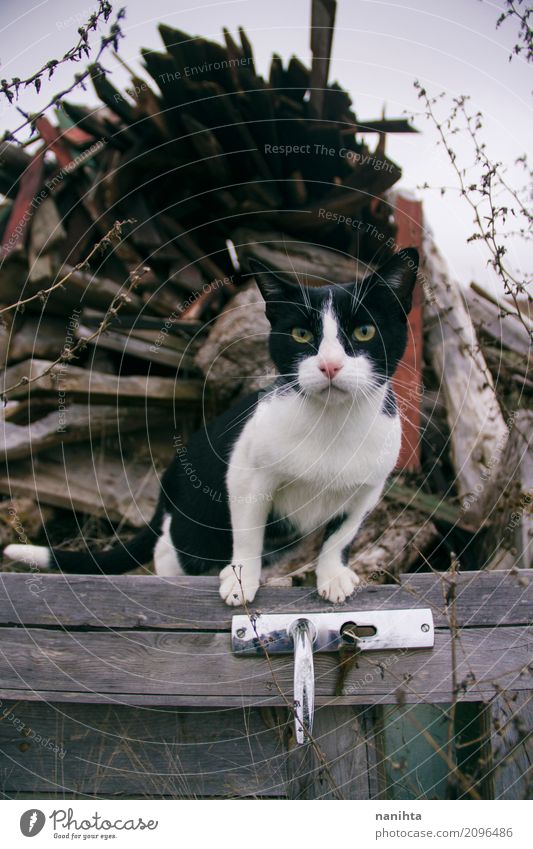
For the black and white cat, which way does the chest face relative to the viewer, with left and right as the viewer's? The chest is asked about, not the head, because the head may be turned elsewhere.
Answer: facing the viewer and to the right of the viewer

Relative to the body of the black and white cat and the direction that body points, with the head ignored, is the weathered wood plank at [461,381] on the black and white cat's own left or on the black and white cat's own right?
on the black and white cat's own left

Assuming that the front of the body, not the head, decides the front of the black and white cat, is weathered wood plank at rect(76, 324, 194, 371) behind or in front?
behind
